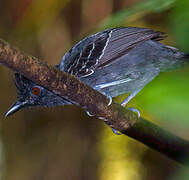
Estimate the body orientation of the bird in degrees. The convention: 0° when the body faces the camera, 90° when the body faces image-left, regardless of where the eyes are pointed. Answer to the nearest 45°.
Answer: approximately 90°
